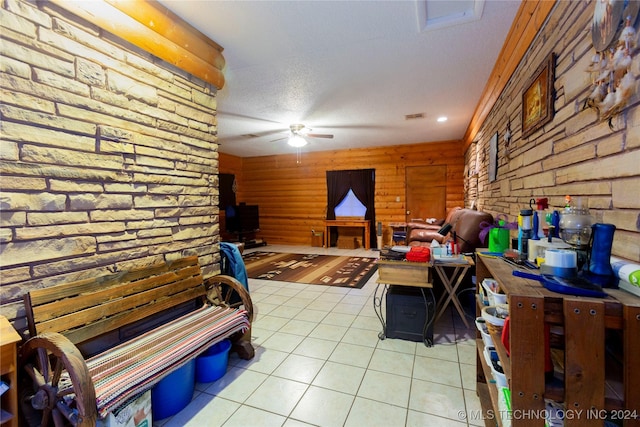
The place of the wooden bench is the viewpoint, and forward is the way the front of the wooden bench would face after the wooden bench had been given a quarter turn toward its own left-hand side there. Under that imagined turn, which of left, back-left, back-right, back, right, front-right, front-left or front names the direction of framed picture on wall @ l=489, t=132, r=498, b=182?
front-right

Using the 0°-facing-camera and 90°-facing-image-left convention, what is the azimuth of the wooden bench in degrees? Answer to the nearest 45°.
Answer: approximately 315°

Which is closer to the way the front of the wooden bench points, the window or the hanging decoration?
the hanging decoration

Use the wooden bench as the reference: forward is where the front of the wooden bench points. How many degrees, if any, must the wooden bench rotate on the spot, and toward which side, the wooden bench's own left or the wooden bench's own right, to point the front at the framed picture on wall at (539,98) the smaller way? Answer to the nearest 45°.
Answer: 0° — it already faces it

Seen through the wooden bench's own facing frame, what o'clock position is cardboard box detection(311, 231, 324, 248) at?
The cardboard box is roughly at 9 o'clock from the wooden bench.

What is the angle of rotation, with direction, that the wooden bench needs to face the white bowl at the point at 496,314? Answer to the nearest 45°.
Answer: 0° — it already faces it

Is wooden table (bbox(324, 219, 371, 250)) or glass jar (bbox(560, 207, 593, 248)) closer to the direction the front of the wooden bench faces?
the glass jar

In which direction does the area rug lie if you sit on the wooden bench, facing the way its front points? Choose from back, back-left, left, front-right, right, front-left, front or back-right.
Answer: left

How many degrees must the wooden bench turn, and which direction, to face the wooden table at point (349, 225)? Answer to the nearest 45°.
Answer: approximately 90° to its left

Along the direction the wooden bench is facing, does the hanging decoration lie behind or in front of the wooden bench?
in front

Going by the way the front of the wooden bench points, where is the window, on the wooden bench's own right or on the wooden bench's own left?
on the wooden bench's own left

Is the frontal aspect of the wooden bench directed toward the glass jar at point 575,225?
yes

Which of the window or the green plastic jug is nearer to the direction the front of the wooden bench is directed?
the green plastic jug
